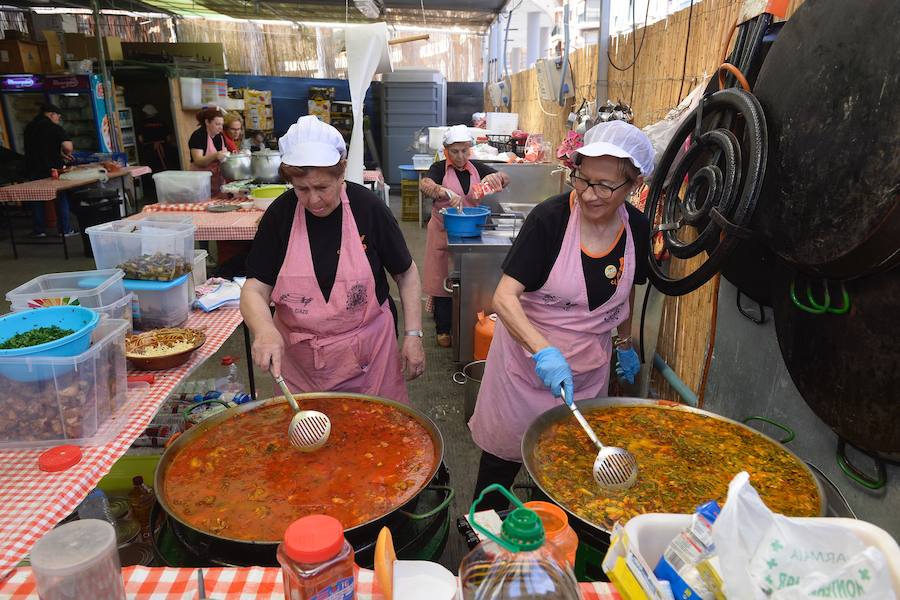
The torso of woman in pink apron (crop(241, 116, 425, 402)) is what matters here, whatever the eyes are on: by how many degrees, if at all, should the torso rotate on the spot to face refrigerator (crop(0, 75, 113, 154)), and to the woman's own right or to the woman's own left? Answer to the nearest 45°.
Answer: approximately 135° to the woman's own right

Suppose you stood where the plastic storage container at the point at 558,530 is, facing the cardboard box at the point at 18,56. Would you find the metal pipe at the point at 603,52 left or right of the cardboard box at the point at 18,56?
right

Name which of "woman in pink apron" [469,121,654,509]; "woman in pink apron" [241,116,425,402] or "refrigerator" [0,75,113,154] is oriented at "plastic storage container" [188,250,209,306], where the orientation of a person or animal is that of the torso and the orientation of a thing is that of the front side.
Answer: the refrigerator

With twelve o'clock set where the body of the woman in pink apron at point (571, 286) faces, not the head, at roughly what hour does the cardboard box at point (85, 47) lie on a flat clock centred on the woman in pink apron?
The cardboard box is roughly at 6 o'clock from the woman in pink apron.

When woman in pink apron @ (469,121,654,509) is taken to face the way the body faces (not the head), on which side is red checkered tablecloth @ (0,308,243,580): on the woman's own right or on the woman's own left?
on the woman's own right

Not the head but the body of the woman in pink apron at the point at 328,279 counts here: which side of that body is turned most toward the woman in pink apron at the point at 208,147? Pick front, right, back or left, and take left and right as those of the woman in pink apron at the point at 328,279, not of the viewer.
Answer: back

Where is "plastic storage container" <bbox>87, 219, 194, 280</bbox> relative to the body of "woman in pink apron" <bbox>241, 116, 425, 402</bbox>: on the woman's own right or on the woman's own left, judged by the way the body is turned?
on the woman's own right

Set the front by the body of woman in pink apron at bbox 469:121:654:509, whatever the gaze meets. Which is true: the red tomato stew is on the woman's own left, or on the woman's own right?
on the woman's own right

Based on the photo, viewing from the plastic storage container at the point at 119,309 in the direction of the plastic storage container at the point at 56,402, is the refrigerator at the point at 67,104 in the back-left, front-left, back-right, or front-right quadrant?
back-right

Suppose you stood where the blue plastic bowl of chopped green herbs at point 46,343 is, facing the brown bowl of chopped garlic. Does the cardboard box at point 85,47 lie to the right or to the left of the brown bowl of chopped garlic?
left

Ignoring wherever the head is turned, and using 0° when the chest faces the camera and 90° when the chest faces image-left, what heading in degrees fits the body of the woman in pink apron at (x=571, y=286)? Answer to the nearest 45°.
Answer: approximately 315°
